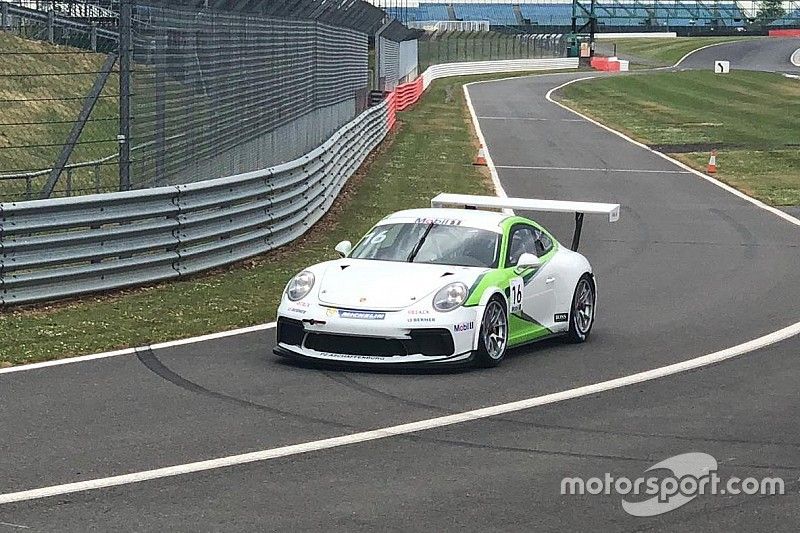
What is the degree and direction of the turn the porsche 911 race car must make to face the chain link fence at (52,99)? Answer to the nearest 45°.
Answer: approximately 90° to its right

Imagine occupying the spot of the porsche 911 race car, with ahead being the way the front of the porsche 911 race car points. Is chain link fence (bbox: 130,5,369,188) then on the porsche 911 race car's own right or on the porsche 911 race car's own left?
on the porsche 911 race car's own right

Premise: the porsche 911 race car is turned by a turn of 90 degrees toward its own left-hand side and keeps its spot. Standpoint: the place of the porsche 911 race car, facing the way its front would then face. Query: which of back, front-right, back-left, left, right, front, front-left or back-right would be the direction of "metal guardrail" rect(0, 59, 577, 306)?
back

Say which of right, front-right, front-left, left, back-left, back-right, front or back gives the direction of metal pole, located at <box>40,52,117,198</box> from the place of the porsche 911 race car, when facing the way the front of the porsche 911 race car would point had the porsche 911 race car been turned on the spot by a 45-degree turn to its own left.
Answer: back-right

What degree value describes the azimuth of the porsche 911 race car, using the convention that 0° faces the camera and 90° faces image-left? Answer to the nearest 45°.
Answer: approximately 45°

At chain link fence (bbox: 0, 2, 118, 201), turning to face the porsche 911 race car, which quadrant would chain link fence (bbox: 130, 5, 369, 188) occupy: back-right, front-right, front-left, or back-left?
front-left
